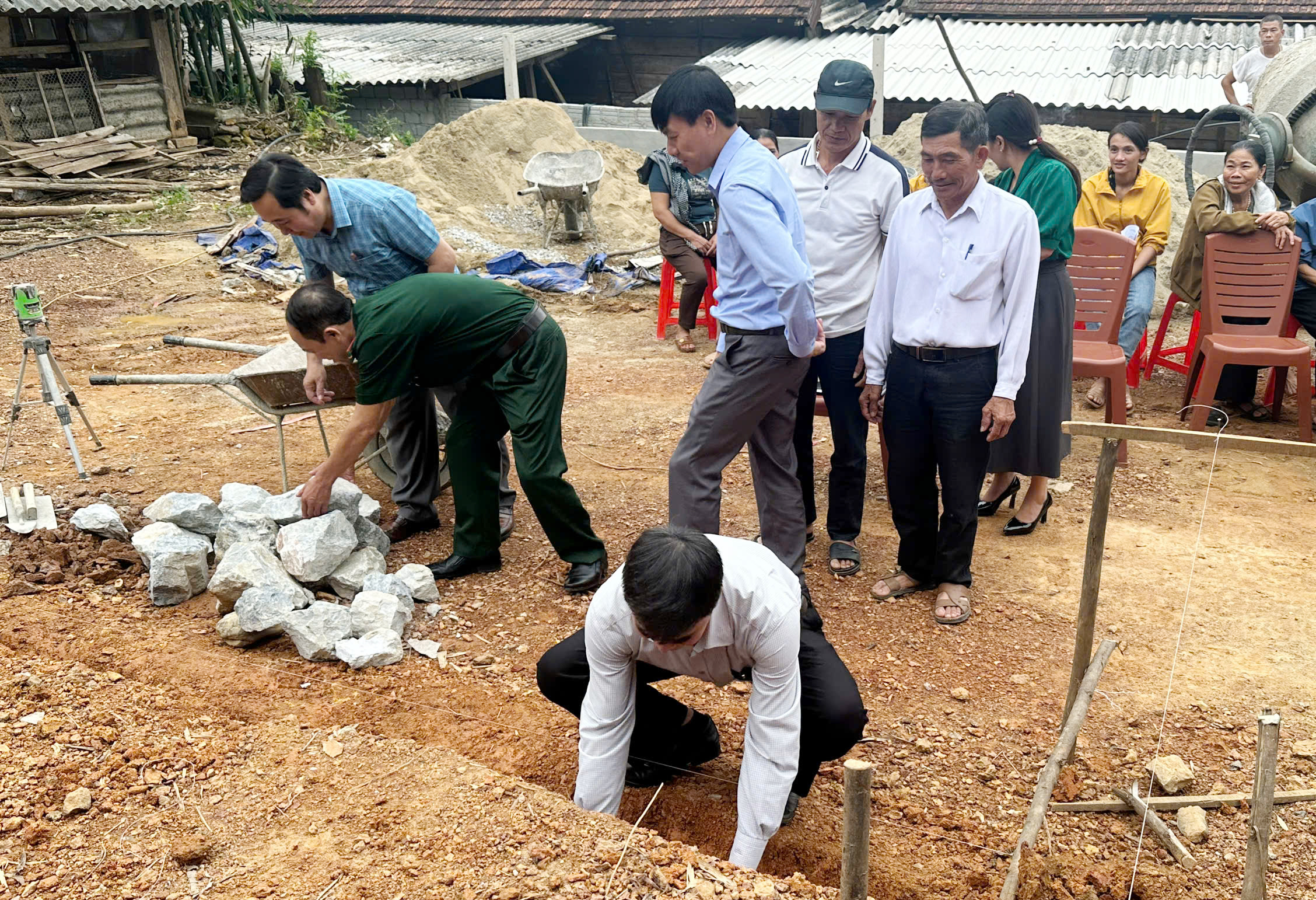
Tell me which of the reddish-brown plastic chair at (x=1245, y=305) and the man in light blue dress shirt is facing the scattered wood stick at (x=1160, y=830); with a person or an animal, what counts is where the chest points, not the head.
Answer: the reddish-brown plastic chair

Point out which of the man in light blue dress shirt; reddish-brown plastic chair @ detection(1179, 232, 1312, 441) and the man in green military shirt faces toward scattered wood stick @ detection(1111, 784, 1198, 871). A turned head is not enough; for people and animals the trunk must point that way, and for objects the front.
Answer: the reddish-brown plastic chair

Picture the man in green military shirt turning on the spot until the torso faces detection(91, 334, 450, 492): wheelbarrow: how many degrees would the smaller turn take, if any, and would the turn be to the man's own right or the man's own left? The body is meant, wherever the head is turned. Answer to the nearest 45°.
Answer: approximately 45° to the man's own right

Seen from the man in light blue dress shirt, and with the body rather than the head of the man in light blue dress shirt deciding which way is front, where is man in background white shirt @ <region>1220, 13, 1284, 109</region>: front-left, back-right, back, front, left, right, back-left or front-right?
back-right

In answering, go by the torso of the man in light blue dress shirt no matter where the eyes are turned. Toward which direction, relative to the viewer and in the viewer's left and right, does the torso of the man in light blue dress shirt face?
facing to the left of the viewer

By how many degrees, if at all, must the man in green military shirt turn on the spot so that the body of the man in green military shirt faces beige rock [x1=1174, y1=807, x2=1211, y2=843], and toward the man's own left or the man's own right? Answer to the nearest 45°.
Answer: approximately 135° to the man's own left

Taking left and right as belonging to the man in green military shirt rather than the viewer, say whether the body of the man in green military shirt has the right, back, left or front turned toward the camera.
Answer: left

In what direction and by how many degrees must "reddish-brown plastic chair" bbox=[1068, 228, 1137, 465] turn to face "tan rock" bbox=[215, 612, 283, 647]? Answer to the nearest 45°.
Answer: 0° — it already faces it
